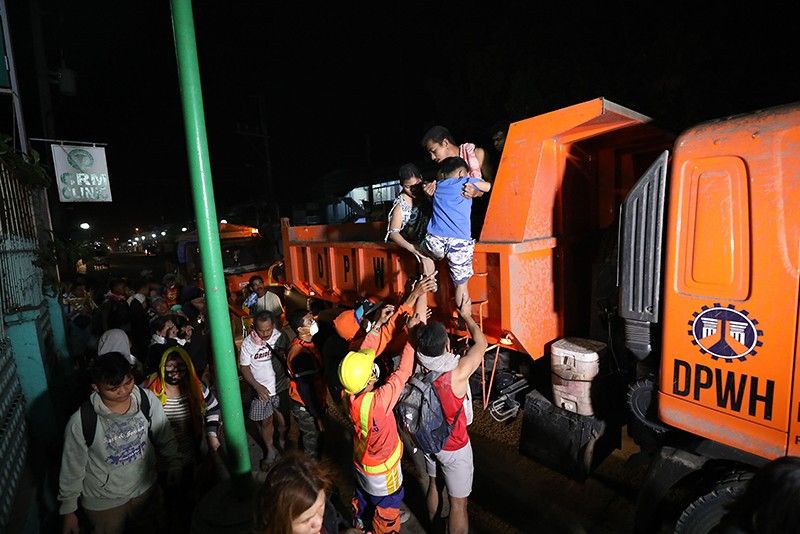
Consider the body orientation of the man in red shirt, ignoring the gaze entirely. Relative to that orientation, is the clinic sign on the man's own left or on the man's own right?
on the man's own left

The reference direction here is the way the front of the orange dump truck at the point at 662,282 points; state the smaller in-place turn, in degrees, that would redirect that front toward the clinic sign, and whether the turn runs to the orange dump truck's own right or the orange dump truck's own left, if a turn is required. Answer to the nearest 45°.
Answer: approximately 135° to the orange dump truck's own right

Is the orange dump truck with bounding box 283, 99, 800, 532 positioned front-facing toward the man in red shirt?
no

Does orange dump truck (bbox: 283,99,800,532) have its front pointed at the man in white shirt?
no

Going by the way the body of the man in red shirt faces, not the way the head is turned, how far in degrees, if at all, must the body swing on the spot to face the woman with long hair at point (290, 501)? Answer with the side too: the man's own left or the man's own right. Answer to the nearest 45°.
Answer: approximately 180°

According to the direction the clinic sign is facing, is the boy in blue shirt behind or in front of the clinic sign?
in front

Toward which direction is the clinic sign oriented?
toward the camera

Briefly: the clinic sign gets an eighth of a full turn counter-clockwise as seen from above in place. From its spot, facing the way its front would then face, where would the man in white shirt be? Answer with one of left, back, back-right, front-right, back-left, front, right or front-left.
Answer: front-right

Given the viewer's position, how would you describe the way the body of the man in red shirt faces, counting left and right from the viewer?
facing away from the viewer and to the right of the viewer

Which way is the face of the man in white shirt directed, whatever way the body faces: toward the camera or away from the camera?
toward the camera

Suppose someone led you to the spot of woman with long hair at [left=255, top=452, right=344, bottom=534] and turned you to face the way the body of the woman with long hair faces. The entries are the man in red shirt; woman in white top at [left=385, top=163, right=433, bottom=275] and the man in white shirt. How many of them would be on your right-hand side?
0

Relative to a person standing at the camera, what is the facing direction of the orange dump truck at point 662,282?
facing the viewer and to the right of the viewer

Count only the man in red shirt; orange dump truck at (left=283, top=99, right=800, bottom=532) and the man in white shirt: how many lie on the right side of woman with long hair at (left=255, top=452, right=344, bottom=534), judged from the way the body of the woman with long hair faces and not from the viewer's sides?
0

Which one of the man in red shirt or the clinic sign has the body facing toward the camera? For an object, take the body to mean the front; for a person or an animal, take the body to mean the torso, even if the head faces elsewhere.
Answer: the clinic sign

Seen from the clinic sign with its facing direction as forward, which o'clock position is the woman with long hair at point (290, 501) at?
The woman with long hair is roughly at 12 o'clock from the clinic sign.

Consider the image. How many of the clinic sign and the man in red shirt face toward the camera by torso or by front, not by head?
1

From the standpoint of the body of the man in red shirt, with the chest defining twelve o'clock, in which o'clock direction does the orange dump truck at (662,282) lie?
The orange dump truck is roughly at 2 o'clock from the man in red shirt.

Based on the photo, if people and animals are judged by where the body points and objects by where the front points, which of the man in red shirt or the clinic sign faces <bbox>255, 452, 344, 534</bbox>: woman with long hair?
the clinic sign
